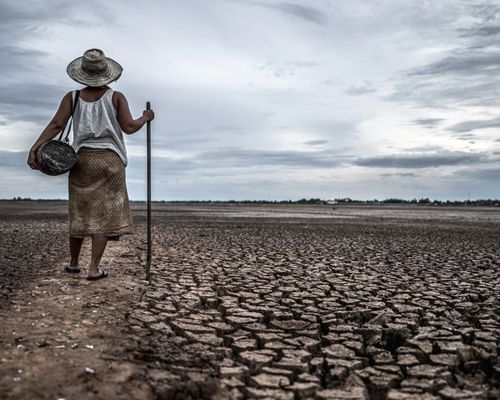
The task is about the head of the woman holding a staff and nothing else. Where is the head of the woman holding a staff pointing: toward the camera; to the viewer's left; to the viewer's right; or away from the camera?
away from the camera

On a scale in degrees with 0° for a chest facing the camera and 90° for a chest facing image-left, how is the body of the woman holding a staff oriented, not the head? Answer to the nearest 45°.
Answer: approximately 180°
